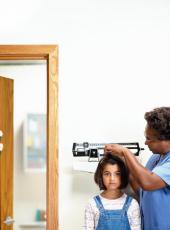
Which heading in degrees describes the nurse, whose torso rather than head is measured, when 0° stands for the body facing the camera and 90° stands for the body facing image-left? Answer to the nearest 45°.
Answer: approximately 90°

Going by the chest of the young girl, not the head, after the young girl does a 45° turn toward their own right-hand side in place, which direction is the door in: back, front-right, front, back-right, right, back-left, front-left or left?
right

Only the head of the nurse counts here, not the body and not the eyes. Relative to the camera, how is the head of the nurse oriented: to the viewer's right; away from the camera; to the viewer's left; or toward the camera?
to the viewer's left

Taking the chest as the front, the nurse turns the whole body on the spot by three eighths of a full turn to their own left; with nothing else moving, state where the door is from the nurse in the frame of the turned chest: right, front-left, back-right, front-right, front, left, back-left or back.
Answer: back

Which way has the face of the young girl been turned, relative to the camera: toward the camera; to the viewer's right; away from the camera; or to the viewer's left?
toward the camera

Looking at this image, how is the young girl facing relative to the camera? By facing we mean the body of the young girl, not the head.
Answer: toward the camera

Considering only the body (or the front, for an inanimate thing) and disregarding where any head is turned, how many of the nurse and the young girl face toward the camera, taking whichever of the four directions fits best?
1

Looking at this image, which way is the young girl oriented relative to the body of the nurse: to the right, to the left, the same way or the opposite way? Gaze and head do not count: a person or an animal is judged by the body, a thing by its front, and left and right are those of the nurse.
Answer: to the left

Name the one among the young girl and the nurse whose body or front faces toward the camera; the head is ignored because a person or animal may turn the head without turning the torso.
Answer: the young girl
